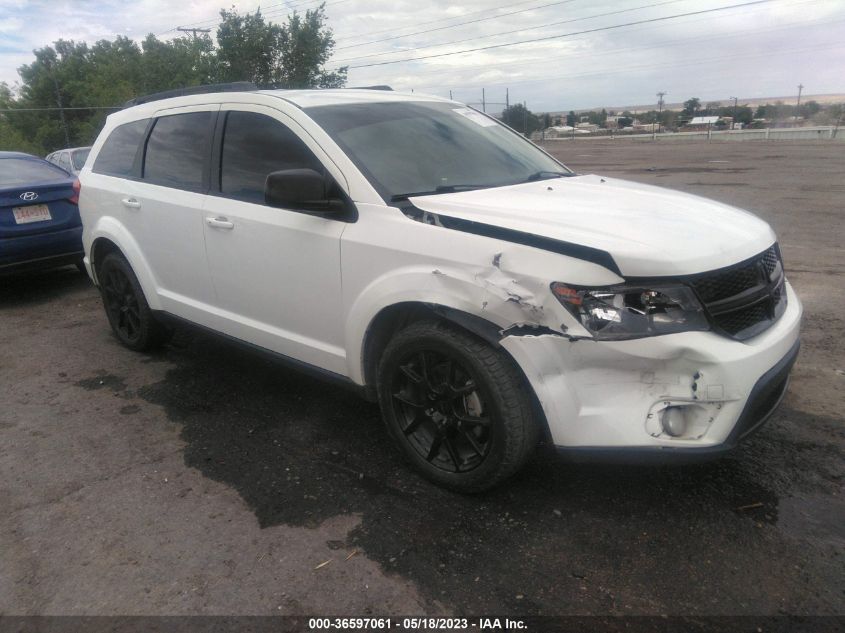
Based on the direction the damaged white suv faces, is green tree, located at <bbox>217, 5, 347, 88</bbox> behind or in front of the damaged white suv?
behind

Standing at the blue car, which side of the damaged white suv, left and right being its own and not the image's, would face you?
back

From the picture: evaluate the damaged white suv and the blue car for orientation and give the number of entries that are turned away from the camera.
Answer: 1

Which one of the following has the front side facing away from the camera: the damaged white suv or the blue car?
the blue car

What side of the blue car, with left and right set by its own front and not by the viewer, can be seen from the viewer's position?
back

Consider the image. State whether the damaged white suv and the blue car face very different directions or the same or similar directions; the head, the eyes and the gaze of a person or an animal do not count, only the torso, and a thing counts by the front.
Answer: very different directions

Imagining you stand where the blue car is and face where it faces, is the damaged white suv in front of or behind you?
behind

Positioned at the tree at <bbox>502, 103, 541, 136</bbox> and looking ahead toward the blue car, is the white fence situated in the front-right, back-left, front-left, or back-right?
front-left

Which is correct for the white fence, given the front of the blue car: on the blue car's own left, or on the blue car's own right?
on the blue car's own right

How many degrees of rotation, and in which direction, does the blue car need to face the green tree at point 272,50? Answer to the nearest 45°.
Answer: approximately 45° to its right

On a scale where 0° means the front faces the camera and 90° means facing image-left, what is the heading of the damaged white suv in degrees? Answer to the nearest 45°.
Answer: approximately 315°

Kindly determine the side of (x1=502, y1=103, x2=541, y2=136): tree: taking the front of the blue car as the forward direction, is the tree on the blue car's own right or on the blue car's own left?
on the blue car's own right

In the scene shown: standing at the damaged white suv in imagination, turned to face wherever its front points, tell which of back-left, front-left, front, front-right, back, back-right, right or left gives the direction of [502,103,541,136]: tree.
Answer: back-left
